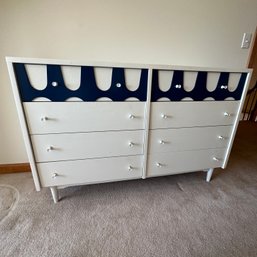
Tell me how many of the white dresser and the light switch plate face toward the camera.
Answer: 2

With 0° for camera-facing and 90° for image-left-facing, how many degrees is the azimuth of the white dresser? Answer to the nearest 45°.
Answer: approximately 0°

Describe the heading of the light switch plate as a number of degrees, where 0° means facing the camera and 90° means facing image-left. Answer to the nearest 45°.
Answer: approximately 0°

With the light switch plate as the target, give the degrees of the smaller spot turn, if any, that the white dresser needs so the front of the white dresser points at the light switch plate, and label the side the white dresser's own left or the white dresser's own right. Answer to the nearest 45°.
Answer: approximately 135° to the white dresser's own left
